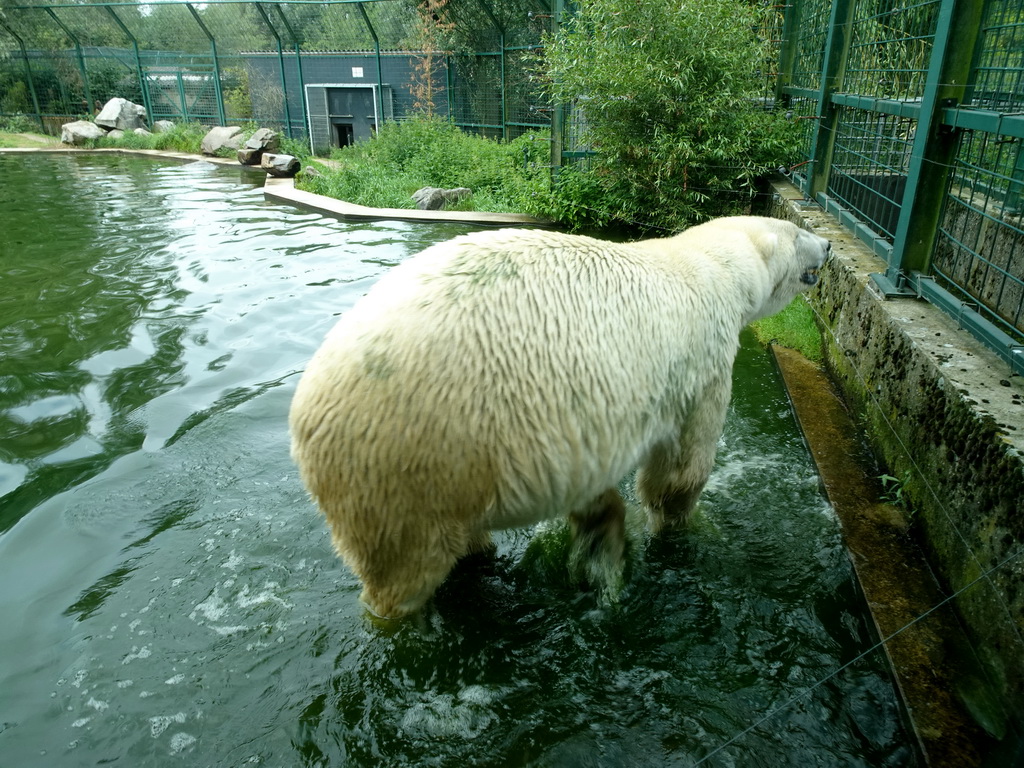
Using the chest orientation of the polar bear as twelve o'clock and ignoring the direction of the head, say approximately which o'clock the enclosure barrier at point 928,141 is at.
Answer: The enclosure barrier is roughly at 12 o'clock from the polar bear.

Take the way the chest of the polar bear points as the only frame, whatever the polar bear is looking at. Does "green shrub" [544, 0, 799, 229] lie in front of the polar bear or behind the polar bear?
in front

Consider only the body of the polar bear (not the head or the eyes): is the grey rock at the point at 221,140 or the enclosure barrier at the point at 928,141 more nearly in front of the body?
the enclosure barrier

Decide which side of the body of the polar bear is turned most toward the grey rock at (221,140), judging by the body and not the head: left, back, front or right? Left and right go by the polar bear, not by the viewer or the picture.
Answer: left

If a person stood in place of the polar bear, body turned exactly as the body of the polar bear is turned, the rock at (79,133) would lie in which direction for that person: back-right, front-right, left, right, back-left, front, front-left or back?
left

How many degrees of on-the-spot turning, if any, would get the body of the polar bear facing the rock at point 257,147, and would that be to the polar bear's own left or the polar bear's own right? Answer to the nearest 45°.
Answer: approximately 90° to the polar bear's own left

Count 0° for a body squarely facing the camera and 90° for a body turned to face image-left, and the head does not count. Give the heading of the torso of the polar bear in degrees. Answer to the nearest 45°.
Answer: approximately 225°

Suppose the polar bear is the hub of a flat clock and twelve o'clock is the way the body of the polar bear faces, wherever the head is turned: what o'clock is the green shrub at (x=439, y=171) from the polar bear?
The green shrub is roughly at 10 o'clock from the polar bear.

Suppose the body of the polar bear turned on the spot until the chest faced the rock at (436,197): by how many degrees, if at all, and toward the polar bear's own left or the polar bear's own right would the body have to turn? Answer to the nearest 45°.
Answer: approximately 45° to the polar bear's own left
